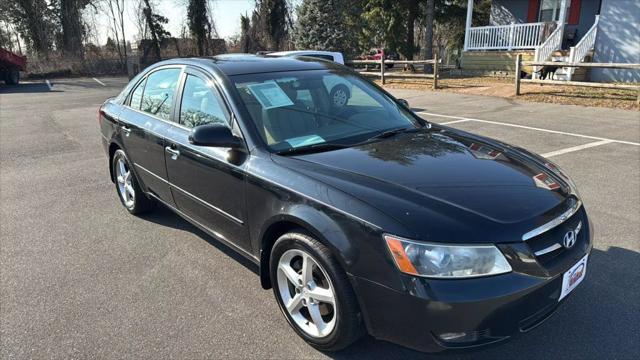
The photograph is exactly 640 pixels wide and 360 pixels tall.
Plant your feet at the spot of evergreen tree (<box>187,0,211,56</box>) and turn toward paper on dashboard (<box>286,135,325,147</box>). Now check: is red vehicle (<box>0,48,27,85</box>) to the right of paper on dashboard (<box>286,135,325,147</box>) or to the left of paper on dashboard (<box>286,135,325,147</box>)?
right

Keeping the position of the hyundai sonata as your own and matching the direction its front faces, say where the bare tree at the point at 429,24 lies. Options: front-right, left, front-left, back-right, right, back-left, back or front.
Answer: back-left

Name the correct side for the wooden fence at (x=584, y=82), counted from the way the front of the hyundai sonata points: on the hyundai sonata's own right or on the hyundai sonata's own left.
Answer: on the hyundai sonata's own left

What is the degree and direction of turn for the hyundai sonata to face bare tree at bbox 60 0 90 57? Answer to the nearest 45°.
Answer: approximately 180°

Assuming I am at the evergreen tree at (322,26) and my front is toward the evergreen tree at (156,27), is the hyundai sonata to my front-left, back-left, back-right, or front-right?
back-left

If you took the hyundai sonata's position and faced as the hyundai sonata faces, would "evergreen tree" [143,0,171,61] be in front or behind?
behind

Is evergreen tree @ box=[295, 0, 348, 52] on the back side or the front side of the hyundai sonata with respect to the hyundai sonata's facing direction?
on the back side

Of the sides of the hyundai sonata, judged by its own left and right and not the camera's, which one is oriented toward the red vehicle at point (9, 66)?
back

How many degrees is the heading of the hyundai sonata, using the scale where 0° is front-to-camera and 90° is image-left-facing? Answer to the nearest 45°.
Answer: approximately 315°
